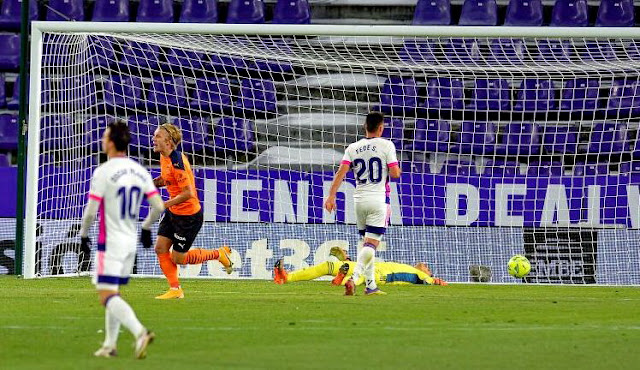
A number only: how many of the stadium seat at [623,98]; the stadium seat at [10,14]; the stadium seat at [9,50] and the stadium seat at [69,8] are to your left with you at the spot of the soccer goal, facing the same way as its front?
1

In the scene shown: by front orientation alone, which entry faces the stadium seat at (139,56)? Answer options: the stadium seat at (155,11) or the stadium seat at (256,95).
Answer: the stadium seat at (155,11)

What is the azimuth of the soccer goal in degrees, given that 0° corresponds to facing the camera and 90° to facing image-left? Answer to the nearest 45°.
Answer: approximately 0°

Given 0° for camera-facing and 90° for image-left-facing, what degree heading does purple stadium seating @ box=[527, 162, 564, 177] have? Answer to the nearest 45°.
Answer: approximately 0°

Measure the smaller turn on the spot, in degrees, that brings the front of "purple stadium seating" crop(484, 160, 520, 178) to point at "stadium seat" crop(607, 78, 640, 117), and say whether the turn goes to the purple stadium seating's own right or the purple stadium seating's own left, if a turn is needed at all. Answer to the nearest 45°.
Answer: approximately 90° to the purple stadium seating's own left

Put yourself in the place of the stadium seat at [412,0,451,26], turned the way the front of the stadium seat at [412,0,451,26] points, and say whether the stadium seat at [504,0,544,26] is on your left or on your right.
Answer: on your left

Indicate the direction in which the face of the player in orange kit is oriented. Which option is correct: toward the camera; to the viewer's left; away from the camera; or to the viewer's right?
to the viewer's left

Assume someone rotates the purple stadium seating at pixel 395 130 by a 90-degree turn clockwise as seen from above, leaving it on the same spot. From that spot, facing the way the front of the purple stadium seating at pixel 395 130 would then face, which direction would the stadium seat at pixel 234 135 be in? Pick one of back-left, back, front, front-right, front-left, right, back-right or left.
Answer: front
